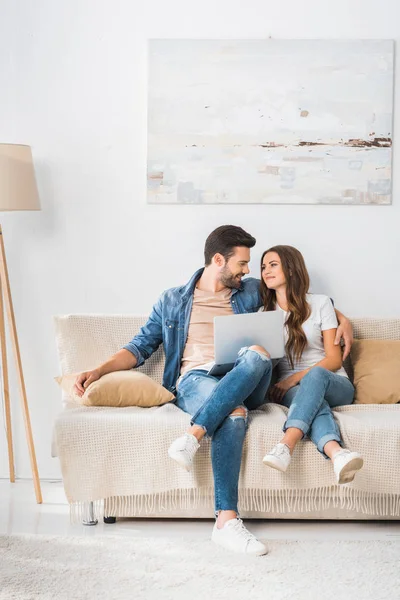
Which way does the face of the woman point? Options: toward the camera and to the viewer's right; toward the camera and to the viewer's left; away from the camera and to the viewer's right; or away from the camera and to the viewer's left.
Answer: toward the camera and to the viewer's left

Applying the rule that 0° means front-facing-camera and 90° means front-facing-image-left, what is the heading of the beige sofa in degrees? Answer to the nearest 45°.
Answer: approximately 0°

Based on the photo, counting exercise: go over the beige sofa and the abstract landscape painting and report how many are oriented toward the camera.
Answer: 2

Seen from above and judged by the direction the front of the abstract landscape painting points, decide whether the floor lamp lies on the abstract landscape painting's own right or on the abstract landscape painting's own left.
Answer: on the abstract landscape painting's own right

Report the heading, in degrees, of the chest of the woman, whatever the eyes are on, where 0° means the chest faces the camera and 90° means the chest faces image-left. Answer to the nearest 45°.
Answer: approximately 45°

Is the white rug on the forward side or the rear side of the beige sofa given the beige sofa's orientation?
on the forward side
